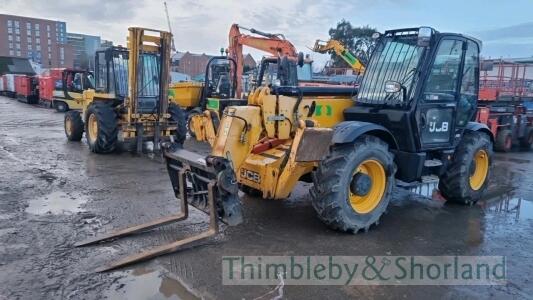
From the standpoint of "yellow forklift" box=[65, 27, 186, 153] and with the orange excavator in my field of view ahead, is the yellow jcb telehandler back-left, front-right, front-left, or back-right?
back-right

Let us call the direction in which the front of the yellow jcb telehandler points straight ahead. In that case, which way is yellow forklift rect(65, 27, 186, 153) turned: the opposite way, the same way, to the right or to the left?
to the left

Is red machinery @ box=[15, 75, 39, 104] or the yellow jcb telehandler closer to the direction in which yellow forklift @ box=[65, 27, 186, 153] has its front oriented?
the yellow jcb telehandler

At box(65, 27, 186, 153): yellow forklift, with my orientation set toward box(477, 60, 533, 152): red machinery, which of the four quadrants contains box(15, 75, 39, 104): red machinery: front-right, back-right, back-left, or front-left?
back-left

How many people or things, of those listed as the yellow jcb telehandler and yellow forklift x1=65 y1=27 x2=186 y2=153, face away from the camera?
0

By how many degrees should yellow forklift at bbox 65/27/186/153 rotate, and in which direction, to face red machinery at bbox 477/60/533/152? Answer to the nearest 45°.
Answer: approximately 45° to its left

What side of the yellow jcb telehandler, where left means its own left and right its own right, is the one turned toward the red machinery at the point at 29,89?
right

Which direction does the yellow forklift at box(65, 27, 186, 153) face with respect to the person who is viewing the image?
facing the viewer and to the right of the viewer

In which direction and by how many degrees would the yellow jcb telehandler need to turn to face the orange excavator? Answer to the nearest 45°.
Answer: approximately 135° to its right

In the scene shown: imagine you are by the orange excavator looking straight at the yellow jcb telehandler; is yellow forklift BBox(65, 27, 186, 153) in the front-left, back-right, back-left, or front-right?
front-right

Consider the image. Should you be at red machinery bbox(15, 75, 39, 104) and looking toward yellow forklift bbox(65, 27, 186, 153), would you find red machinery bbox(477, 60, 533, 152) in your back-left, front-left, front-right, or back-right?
front-left

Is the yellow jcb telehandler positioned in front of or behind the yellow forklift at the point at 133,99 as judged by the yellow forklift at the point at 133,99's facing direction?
in front

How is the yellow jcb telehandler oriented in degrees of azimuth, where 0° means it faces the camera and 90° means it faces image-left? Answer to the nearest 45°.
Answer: approximately 45°

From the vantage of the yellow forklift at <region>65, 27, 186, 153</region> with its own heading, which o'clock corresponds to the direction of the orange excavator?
The orange excavator is roughly at 9 o'clock from the yellow forklift.

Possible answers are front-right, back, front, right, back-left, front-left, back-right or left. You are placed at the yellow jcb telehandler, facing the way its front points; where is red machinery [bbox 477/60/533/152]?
back

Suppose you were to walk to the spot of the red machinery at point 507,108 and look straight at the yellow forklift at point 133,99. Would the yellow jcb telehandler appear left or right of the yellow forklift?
left
